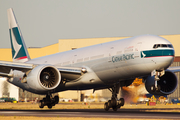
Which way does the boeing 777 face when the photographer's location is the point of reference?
facing the viewer and to the right of the viewer
